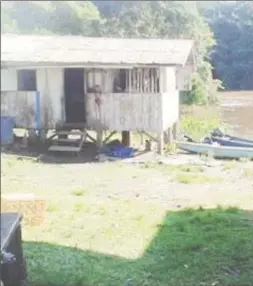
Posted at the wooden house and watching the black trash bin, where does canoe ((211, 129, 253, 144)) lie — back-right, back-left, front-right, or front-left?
back-left

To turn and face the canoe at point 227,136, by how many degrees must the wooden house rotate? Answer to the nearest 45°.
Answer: approximately 90° to its left

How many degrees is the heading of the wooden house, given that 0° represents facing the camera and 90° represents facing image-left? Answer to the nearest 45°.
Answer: approximately 0°

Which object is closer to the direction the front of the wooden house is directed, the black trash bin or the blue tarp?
the black trash bin
